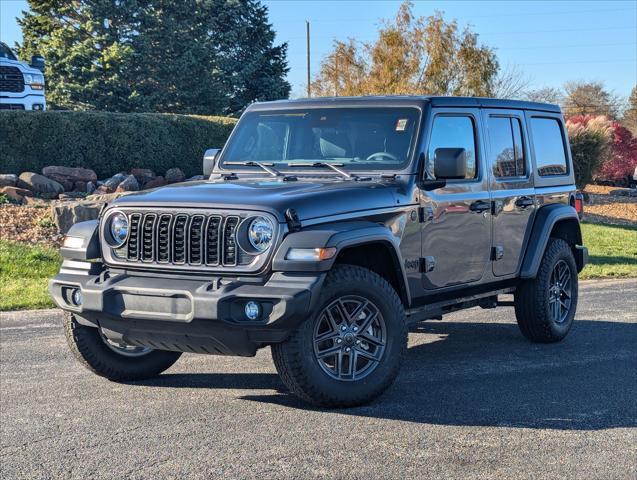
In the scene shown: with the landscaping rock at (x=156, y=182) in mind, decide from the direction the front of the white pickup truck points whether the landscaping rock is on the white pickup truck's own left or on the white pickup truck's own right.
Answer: on the white pickup truck's own left

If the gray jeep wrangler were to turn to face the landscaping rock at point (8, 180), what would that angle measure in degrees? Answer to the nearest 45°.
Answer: approximately 90° to its right

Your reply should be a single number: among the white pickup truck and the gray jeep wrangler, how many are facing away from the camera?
0

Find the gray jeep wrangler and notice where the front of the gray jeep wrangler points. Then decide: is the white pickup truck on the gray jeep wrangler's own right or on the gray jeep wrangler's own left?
on the gray jeep wrangler's own right

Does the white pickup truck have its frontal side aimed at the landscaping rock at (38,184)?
yes

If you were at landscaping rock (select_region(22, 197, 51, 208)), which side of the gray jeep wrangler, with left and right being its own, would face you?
right

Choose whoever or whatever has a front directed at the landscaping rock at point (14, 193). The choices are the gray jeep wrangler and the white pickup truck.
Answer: the white pickup truck

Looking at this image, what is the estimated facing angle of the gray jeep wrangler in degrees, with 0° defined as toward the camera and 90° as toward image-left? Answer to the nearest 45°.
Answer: approximately 45°

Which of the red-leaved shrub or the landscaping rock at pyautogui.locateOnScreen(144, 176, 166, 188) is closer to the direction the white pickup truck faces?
the landscaping rock

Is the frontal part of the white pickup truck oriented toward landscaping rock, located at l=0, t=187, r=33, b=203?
yes

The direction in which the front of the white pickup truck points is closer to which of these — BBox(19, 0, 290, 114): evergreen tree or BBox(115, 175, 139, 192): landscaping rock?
the landscaping rock

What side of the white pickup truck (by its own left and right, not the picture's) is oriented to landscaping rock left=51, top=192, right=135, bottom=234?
front

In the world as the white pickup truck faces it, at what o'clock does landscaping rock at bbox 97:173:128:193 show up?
The landscaping rock is roughly at 11 o'clock from the white pickup truck.

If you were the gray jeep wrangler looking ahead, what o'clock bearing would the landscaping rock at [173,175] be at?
The landscaping rock is roughly at 4 o'clock from the gray jeep wrangler.

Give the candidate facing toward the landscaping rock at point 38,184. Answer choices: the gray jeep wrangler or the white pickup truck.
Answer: the white pickup truck

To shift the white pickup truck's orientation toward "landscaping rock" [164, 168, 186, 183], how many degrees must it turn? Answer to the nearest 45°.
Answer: approximately 90° to its left
